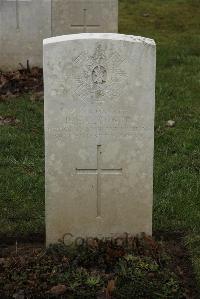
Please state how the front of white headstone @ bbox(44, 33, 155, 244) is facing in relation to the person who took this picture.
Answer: facing the viewer

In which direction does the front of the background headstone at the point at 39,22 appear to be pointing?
toward the camera

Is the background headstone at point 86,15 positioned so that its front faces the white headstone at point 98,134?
yes

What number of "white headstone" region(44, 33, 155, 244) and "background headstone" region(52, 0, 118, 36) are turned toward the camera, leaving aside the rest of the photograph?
2

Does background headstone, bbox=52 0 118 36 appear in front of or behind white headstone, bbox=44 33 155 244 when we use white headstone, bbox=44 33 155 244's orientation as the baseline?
behind

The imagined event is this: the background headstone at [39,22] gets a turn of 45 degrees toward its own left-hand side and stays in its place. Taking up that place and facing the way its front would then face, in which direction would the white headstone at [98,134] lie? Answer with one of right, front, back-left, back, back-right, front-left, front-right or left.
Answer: front-right
